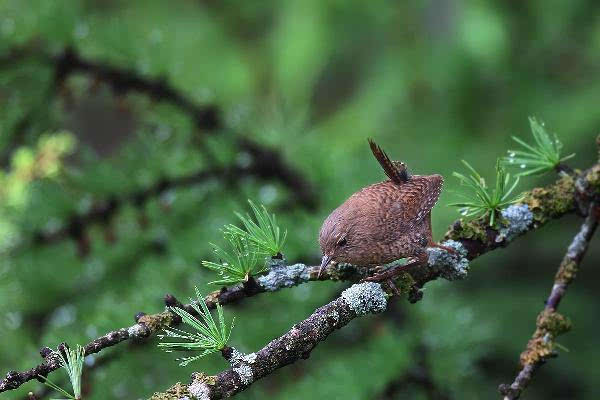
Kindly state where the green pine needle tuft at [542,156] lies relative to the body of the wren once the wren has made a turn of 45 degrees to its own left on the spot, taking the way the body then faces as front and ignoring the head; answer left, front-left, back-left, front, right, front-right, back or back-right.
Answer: back-left

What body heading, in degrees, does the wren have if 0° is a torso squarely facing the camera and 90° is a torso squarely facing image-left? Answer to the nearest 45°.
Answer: approximately 45°
